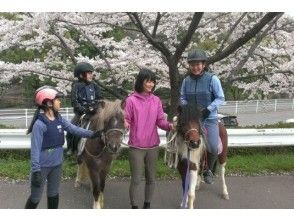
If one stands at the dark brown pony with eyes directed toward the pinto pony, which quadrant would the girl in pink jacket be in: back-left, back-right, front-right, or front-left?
front-right

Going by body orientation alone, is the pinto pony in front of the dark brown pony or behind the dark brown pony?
in front

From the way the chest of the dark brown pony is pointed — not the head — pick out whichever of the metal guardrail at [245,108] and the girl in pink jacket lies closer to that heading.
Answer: the girl in pink jacket

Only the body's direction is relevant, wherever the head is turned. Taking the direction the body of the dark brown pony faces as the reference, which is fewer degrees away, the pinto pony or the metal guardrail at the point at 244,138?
the pinto pony

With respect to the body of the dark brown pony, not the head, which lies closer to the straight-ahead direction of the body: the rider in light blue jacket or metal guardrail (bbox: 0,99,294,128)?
the rider in light blue jacket

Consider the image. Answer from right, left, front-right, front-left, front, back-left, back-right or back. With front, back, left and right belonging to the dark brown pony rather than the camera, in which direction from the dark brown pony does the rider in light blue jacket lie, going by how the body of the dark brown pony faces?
front-left

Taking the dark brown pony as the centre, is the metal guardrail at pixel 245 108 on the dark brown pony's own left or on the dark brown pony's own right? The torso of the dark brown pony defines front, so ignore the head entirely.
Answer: on the dark brown pony's own left

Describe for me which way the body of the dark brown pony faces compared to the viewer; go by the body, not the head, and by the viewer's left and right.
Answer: facing the viewer and to the right of the viewer
